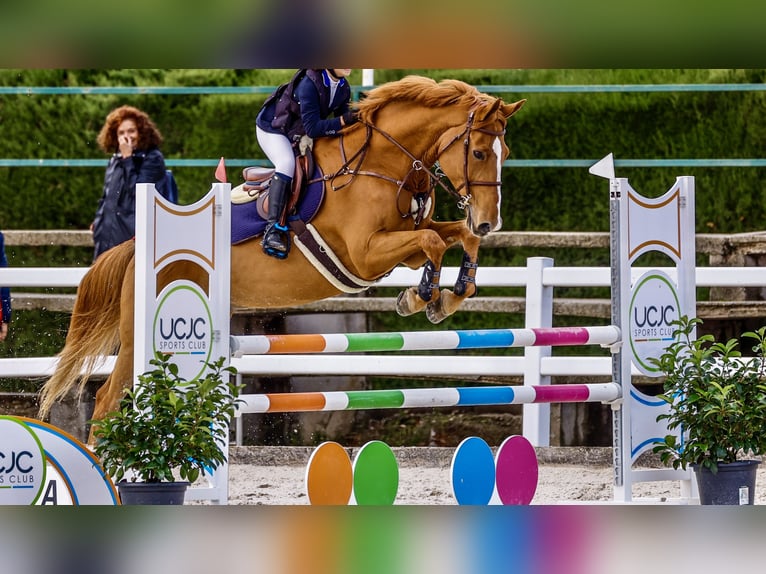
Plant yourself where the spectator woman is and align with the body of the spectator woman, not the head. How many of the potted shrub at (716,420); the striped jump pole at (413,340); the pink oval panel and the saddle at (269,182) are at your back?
0

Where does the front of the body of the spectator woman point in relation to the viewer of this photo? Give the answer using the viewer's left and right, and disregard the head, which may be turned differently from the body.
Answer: facing the viewer

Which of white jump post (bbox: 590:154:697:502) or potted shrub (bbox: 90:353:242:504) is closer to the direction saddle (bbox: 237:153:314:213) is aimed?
the white jump post

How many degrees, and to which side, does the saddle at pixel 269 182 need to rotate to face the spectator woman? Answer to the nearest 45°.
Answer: approximately 135° to its left

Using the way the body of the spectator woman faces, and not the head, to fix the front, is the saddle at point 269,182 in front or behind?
in front

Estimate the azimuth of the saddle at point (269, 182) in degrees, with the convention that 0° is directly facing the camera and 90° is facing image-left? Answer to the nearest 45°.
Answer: approximately 270°

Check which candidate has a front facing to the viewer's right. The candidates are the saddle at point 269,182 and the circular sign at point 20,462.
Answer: the saddle

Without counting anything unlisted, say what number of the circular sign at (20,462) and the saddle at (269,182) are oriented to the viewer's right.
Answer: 1

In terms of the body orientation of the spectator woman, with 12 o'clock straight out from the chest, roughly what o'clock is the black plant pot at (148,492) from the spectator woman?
The black plant pot is roughly at 12 o'clock from the spectator woman.

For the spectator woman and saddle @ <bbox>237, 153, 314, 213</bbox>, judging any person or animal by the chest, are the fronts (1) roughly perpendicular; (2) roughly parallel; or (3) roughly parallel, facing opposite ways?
roughly perpendicular

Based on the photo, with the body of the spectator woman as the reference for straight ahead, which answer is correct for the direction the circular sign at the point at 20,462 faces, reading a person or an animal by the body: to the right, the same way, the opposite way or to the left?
the same way

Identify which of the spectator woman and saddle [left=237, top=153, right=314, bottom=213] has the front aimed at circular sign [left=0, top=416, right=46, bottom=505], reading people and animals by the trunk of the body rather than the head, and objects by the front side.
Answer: the spectator woman

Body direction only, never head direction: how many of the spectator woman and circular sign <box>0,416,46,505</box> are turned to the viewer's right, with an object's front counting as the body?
0

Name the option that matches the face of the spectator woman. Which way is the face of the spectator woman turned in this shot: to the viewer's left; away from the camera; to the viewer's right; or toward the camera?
toward the camera

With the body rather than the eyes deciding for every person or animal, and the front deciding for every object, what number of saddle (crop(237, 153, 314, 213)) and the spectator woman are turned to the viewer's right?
1

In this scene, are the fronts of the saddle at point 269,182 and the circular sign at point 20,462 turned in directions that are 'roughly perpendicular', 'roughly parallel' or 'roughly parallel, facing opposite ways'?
roughly perpendicular

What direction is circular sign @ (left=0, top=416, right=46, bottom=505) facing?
toward the camera
